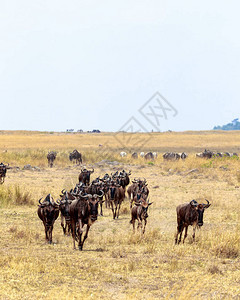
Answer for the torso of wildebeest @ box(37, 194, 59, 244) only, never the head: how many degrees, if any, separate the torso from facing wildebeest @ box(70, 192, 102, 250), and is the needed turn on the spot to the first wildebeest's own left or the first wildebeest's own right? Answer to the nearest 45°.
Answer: approximately 45° to the first wildebeest's own left

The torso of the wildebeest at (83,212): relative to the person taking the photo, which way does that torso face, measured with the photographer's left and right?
facing the viewer and to the right of the viewer

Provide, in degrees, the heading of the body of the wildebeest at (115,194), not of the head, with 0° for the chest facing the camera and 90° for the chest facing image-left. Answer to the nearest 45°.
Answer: approximately 0°

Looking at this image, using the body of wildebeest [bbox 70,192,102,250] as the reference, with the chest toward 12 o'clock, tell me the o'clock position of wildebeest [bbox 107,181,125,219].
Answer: wildebeest [bbox 107,181,125,219] is roughly at 8 o'clock from wildebeest [bbox 70,192,102,250].

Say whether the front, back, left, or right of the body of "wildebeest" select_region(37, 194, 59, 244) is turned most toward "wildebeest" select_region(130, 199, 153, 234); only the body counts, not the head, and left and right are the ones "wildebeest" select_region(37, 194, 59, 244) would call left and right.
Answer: left

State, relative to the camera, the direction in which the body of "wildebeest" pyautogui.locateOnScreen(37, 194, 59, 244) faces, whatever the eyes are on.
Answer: toward the camera

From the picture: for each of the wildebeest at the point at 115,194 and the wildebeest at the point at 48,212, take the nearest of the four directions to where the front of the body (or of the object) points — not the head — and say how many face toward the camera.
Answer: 2

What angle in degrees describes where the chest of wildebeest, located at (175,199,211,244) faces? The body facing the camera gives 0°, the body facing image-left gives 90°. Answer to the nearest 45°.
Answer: approximately 315°

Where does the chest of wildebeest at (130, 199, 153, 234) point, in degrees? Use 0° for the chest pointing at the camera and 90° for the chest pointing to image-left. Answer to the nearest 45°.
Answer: approximately 315°

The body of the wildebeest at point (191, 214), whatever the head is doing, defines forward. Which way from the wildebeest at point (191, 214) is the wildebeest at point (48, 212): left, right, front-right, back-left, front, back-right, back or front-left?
back-right
